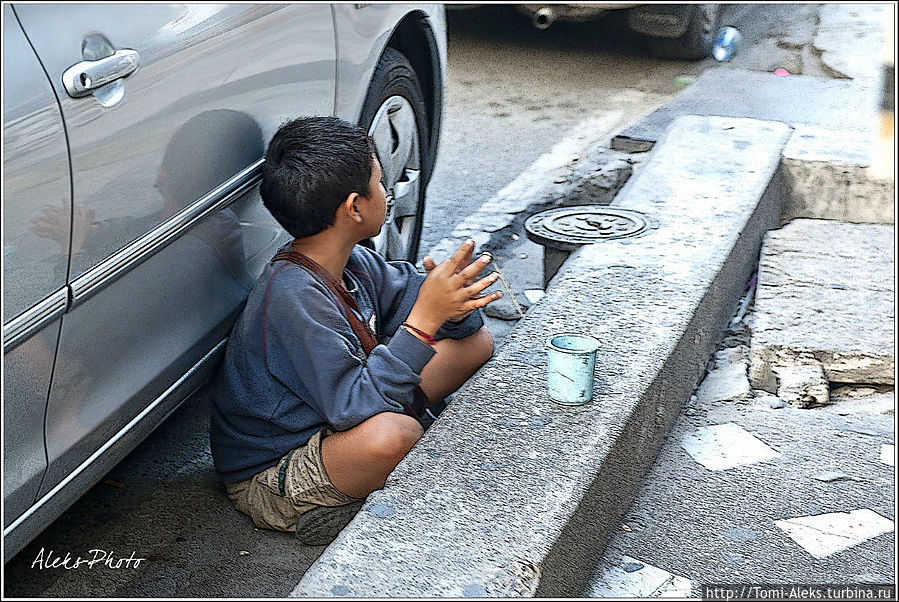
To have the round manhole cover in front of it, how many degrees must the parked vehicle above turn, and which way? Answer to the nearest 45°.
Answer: approximately 180°

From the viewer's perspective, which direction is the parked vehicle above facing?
away from the camera

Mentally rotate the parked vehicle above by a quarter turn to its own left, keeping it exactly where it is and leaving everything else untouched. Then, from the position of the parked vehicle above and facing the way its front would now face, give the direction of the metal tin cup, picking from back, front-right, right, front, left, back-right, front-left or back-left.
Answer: left

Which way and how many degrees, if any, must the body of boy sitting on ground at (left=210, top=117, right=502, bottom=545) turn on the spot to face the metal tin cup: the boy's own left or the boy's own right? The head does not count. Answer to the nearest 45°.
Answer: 0° — they already face it

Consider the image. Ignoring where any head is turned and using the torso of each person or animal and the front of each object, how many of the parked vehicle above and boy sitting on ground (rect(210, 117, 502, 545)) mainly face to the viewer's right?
1

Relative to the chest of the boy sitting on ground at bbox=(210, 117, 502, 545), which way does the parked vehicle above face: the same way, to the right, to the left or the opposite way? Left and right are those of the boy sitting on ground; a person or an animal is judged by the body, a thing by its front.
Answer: to the left

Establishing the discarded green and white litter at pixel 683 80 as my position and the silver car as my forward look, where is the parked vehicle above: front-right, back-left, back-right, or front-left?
back-right

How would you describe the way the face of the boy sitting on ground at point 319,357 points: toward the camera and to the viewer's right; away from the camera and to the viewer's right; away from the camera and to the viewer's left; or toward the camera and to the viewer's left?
away from the camera and to the viewer's right

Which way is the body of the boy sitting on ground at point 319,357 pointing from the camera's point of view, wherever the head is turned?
to the viewer's right
